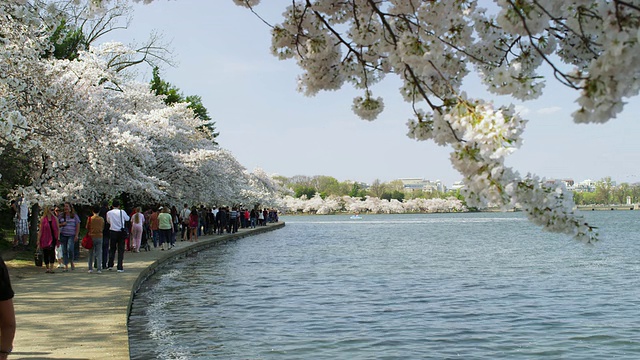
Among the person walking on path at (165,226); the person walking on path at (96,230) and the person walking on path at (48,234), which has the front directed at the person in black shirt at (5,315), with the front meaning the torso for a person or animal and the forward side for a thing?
the person walking on path at (48,234)

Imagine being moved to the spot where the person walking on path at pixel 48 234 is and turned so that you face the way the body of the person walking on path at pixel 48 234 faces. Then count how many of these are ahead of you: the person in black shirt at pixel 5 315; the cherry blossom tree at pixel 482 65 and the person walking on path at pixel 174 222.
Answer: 2

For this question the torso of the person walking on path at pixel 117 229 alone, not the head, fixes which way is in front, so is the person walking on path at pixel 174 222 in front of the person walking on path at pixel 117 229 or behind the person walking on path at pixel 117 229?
in front

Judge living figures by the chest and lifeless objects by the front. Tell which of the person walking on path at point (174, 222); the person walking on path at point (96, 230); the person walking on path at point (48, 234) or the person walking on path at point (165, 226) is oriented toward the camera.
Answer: the person walking on path at point (48, 234)

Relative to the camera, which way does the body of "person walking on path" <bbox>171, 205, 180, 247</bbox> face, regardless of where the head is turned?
away from the camera

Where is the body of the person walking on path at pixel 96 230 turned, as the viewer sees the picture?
away from the camera

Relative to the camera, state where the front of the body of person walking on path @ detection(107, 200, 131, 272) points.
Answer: away from the camera

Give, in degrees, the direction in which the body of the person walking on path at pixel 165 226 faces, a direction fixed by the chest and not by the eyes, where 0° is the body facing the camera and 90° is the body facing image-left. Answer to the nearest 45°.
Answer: approximately 180°

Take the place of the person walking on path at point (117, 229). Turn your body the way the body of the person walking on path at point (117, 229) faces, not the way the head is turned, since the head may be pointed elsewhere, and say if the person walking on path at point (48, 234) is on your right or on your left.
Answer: on your left

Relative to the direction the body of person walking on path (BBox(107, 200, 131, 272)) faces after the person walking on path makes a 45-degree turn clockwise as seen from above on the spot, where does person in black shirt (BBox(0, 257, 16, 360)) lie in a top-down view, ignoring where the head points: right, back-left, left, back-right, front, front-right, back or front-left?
back-right
